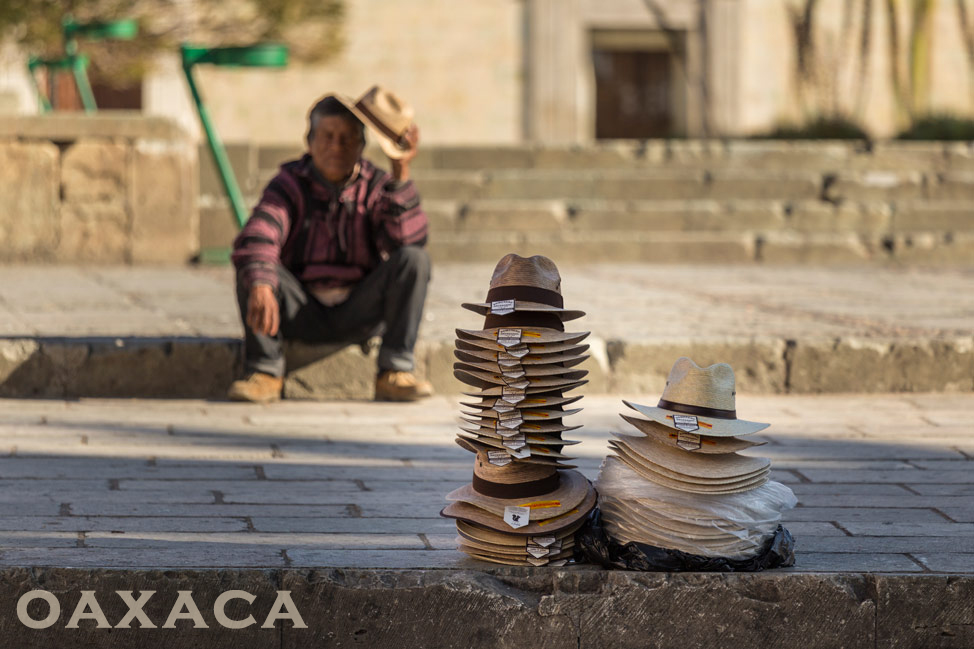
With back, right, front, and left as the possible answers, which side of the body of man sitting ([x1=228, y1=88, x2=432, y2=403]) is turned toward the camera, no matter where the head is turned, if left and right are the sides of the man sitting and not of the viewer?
front

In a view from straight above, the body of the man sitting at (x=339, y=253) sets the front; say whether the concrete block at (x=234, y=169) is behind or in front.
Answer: behind

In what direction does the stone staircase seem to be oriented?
toward the camera

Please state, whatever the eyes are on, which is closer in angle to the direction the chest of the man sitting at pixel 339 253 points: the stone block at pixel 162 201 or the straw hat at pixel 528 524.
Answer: the straw hat

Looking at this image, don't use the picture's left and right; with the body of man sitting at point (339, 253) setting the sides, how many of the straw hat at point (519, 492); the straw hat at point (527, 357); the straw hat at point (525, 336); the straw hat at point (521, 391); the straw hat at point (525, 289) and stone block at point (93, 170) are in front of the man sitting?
5

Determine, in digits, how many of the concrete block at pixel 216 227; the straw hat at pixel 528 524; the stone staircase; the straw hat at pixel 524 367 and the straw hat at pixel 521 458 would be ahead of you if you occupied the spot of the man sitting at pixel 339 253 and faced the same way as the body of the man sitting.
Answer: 3

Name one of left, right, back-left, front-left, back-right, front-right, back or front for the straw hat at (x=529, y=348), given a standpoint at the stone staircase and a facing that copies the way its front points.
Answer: front

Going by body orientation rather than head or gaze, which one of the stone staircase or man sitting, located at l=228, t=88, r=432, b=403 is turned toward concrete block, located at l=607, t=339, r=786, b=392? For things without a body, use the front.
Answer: the stone staircase

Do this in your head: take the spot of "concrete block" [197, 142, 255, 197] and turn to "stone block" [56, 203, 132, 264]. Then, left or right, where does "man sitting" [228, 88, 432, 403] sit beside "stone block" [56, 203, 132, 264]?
left

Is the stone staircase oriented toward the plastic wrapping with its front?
yes

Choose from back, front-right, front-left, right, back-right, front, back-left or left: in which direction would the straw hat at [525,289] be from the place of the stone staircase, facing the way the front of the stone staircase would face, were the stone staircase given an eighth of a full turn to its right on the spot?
front-left

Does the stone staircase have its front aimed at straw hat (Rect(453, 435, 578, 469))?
yes

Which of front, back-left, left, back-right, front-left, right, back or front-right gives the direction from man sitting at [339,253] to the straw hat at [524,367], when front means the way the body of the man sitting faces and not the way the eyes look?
front

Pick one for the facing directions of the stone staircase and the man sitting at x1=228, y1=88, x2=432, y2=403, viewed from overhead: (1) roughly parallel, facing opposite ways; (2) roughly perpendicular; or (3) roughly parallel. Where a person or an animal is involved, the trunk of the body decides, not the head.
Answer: roughly parallel

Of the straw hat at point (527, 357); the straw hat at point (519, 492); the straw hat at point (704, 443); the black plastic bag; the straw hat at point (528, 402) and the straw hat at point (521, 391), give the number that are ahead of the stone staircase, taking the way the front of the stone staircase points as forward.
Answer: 6

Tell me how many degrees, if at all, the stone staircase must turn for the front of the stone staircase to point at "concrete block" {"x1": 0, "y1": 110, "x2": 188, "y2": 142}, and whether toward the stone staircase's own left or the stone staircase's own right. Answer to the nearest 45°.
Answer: approximately 45° to the stone staircase's own right

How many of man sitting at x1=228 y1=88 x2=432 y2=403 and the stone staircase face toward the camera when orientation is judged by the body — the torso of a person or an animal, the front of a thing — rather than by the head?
2

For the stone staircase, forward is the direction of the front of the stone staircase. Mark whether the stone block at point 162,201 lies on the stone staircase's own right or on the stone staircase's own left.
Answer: on the stone staircase's own right

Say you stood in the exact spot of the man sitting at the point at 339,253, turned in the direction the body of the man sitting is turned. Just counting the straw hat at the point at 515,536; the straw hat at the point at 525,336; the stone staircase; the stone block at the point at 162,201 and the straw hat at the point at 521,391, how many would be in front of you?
3
